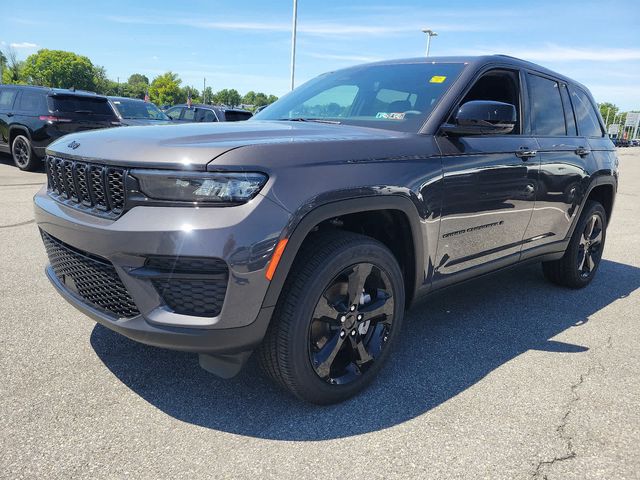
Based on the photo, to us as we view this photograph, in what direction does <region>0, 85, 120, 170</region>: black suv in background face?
facing away from the viewer and to the left of the viewer

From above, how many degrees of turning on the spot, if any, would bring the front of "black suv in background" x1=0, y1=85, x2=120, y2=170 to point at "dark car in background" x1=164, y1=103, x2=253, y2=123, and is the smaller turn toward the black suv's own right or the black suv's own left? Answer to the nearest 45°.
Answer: approximately 90° to the black suv's own right

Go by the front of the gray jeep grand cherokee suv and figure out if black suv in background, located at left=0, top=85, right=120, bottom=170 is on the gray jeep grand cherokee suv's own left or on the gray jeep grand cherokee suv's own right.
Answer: on the gray jeep grand cherokee suv's own right

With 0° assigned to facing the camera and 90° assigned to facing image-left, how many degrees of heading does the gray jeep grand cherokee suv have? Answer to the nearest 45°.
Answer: approximately 45°
